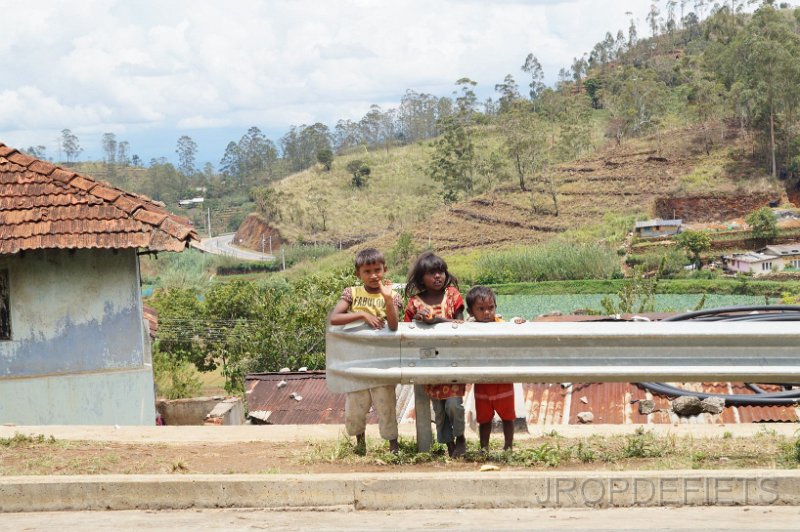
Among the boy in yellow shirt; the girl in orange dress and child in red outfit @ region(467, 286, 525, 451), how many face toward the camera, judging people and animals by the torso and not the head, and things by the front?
3

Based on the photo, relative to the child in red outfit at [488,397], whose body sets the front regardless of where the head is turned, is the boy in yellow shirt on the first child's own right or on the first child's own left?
on the first child's own right

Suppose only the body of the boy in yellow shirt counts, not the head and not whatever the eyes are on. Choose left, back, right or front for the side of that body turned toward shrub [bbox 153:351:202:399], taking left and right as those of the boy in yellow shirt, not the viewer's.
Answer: back

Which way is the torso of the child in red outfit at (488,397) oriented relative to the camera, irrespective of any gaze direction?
toward the camera

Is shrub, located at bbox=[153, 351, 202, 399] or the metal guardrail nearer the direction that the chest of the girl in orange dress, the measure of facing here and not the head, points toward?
the metal guardrail

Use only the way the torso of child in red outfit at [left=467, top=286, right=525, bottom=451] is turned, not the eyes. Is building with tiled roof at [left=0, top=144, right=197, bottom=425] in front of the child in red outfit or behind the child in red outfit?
behind

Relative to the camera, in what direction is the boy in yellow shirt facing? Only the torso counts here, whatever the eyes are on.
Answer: toward the camera
